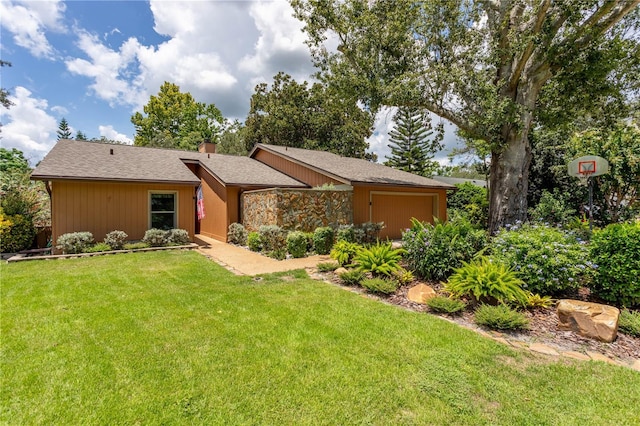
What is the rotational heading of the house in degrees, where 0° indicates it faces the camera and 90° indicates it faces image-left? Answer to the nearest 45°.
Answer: approximately 0°

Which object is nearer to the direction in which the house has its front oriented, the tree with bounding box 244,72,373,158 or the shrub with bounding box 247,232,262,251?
the shrub

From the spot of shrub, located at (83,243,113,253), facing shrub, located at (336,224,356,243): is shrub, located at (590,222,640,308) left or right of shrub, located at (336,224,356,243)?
right

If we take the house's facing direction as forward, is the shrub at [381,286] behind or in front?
in front

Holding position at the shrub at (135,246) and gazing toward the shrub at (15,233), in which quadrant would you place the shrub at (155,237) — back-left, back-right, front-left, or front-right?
back-right

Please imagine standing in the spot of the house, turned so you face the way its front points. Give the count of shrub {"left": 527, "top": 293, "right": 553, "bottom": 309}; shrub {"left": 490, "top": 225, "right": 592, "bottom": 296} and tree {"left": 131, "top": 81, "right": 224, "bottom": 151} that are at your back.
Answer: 1

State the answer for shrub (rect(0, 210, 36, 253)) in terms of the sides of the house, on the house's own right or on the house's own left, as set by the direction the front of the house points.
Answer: on the house's own right

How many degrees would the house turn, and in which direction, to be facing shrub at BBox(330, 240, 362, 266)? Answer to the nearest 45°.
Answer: approximately 45° to its left

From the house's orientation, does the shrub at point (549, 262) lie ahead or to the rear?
ahead

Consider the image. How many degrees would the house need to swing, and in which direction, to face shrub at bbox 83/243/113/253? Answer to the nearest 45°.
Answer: approximately 45° to its right

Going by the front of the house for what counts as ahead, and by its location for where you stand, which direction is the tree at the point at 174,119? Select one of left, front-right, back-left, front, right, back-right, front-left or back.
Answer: back

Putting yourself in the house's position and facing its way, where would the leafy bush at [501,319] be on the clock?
The leafy bush is roughly at 11 o'clock from the house.

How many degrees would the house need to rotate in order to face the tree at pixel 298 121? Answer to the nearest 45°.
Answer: approximately 135° to its left
